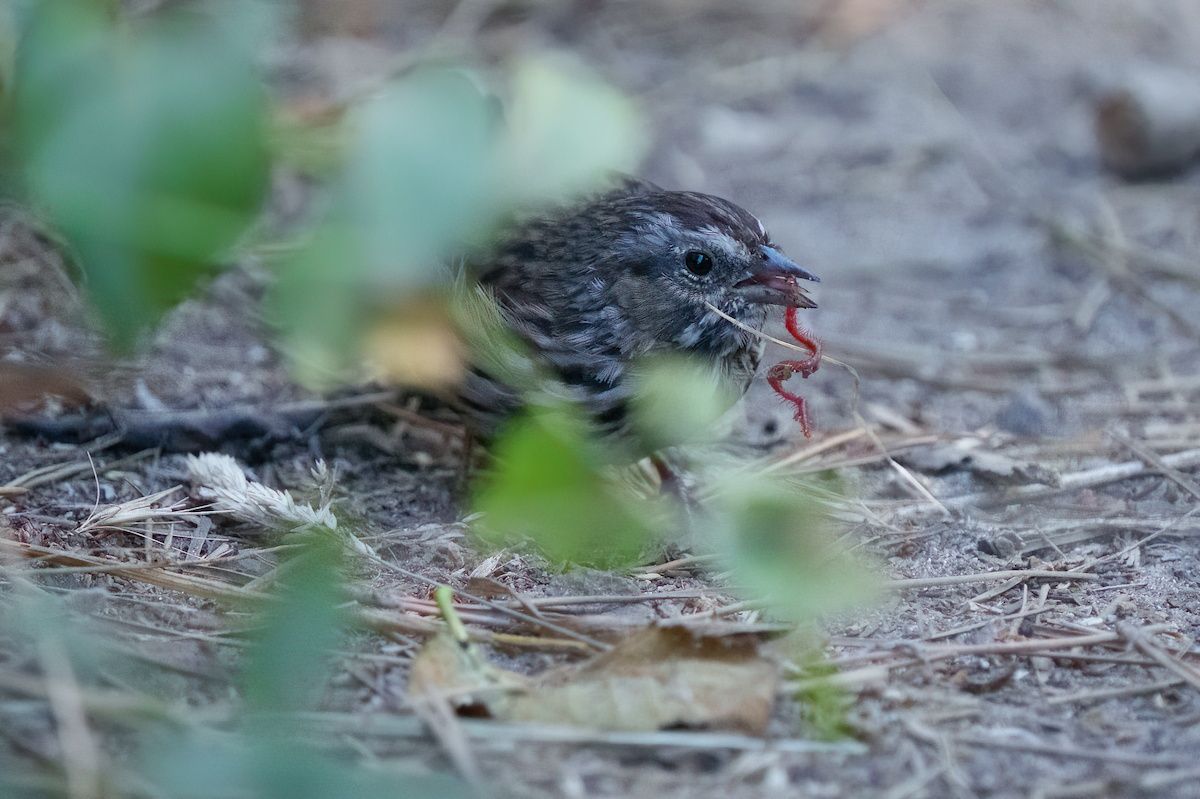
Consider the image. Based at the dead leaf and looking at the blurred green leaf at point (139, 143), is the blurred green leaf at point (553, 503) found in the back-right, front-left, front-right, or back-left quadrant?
front-left

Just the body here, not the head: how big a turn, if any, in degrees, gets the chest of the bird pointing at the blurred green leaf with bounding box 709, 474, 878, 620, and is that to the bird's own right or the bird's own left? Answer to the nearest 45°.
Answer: approximately 90° to the bird's own right

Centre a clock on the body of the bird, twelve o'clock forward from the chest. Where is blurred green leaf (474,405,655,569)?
The blurred green leaf is roughly at 3 o'clock from the bird.

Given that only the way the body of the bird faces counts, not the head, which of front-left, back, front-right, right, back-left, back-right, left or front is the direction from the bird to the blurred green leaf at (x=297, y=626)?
right

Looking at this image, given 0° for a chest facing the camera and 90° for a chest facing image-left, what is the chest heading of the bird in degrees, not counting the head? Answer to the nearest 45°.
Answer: approximately 270°

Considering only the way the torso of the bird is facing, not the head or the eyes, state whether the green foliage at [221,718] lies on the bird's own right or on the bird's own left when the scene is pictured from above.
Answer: on the bird's own right

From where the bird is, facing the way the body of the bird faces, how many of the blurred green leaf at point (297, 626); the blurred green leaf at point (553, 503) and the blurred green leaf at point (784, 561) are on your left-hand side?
0

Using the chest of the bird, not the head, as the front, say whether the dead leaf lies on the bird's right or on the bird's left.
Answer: on the bird's right
